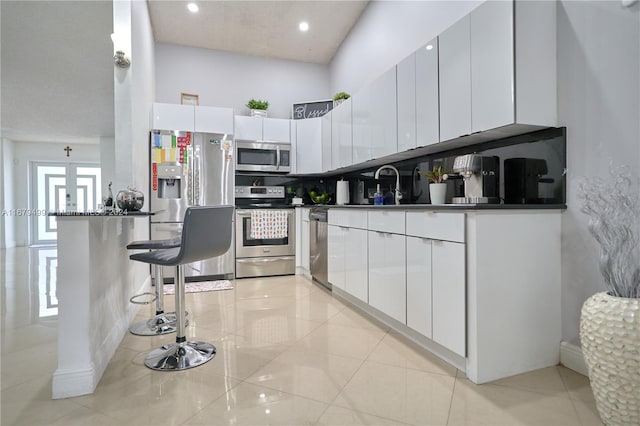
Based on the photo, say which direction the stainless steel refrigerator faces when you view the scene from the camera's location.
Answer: facing the viewer

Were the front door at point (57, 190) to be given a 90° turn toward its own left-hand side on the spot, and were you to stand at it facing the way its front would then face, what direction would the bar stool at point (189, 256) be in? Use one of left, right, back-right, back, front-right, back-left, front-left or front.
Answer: right

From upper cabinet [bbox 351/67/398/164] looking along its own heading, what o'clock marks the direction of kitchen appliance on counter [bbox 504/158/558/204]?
The kitchen appliance on counter is roughly at 9 o'clock from the upper cabinet.

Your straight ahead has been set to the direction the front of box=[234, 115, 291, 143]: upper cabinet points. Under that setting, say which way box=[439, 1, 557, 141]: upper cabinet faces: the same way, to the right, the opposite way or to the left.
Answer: to the right

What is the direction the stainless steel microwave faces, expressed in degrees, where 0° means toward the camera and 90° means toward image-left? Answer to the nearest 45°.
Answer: approximately 0°

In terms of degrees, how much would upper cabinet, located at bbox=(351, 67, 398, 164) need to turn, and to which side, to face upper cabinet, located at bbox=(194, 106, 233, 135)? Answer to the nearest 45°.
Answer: approximately 45° to its right

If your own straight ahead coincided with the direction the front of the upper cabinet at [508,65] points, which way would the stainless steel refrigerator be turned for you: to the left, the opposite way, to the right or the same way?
to the left

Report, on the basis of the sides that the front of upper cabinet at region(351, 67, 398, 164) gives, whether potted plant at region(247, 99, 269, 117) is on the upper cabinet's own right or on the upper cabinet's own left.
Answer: on the upper cabinet's own right

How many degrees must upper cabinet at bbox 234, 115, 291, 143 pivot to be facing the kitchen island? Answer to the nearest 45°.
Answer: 0° — it already faces it

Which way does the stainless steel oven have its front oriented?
toward the camera
